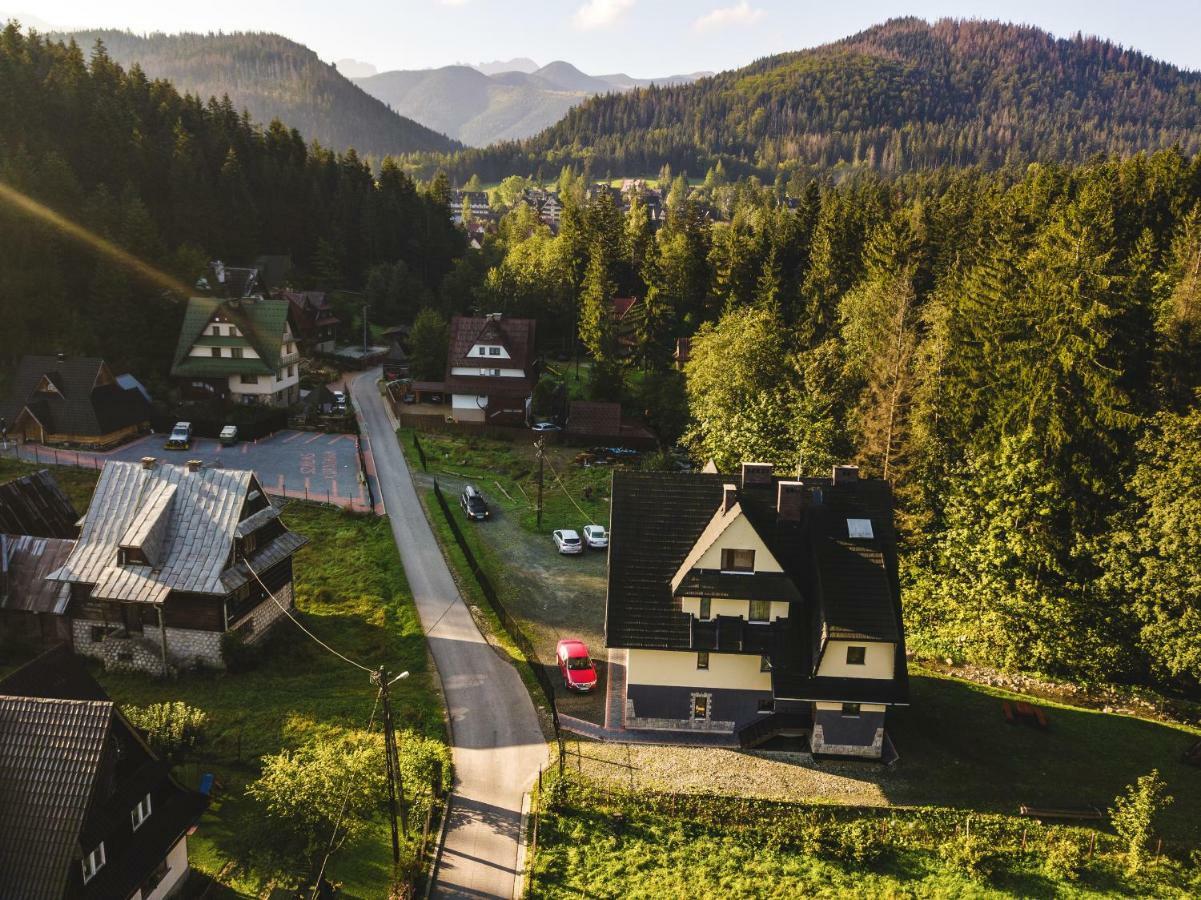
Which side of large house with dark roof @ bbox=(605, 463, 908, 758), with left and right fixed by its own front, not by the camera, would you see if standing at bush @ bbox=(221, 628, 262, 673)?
right

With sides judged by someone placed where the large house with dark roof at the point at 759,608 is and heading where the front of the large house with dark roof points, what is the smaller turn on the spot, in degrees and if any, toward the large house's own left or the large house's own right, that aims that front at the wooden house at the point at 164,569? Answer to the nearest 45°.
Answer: approximately 90° to the large house's own right

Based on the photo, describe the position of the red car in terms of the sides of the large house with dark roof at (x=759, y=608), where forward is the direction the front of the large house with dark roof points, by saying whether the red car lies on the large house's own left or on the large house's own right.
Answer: on the large house's own right

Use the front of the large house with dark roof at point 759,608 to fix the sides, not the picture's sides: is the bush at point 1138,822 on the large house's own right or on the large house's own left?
on the large house's own left

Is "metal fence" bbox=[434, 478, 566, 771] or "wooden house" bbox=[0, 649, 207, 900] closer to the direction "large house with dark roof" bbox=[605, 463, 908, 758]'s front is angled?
the wooden house

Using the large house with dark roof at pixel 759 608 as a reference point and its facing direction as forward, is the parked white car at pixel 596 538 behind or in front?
behind

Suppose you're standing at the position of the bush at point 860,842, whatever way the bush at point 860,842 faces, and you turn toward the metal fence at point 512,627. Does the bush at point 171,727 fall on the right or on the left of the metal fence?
left

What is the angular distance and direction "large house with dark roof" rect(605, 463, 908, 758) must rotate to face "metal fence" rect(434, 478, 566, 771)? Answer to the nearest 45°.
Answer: approximately 135° to its right

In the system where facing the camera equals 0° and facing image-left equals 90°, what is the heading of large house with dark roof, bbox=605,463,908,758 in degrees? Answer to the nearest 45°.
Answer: approximately 0°
